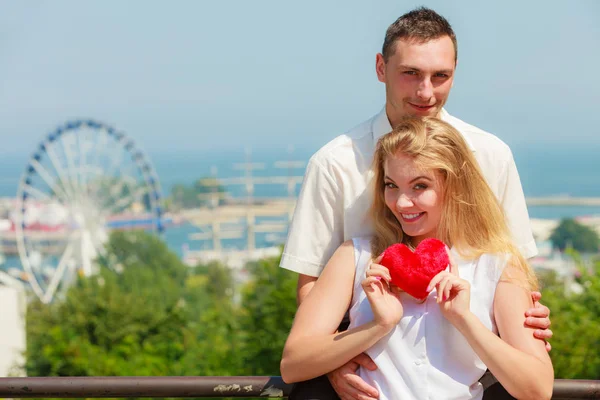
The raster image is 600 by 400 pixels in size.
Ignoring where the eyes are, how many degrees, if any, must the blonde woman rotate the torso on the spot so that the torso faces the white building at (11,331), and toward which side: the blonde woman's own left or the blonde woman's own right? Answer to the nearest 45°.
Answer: approximately 135° to the blonde woman's own right

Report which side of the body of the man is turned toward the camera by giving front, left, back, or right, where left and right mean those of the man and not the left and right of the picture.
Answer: front

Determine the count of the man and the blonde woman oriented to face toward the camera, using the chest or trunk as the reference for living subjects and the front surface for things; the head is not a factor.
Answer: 2

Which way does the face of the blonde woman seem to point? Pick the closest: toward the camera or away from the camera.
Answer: toward the camera

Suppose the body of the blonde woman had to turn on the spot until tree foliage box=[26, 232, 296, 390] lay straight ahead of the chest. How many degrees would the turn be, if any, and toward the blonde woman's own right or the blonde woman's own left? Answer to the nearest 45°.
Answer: approximately 180°

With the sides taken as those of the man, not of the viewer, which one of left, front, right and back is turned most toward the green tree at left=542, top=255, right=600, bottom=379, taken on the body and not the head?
back

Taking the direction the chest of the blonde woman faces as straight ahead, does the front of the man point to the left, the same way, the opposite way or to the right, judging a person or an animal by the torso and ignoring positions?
the same way

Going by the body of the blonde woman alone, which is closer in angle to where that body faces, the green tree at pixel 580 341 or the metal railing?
the metal railing

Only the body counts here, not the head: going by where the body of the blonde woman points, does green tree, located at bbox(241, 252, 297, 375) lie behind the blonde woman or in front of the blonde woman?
behind

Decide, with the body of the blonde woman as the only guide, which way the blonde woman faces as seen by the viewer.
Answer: toward the camera

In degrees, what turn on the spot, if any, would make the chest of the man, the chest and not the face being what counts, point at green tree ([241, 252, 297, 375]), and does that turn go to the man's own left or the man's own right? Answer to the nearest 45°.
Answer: approximately 180°

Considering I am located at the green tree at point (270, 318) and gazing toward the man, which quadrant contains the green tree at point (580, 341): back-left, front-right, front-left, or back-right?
front-left
